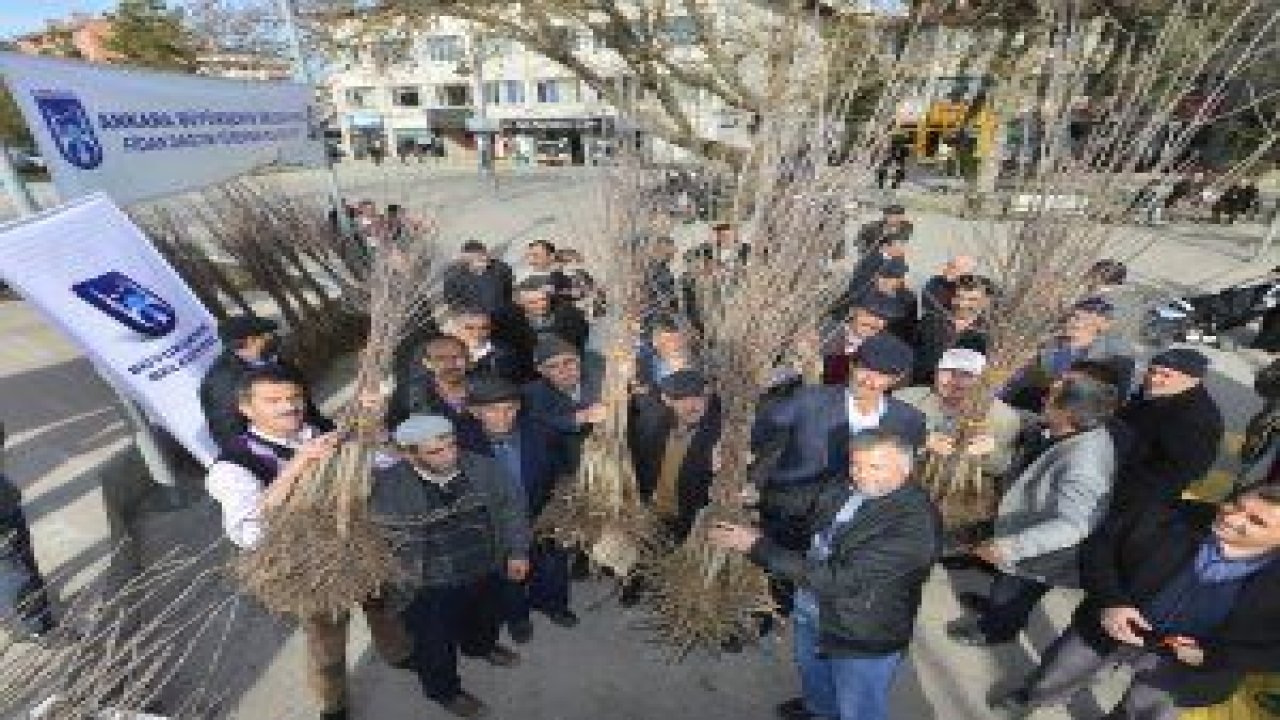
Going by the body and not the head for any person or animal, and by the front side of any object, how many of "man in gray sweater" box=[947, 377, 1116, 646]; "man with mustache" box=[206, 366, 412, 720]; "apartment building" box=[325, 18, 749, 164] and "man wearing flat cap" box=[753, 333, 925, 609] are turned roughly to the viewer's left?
1

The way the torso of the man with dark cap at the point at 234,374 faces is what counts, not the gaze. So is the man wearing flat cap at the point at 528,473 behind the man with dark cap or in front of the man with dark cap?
in front

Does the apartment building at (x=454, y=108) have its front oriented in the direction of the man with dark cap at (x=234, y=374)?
yes

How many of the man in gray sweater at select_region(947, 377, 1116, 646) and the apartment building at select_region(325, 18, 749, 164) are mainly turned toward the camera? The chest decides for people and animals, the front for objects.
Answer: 1

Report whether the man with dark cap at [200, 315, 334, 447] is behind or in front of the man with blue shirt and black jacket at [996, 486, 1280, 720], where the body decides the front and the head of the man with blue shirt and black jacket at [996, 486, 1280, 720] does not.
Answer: in front

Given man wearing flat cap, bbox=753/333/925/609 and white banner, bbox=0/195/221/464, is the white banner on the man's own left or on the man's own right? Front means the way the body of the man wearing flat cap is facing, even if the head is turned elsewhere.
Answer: on the man's own right

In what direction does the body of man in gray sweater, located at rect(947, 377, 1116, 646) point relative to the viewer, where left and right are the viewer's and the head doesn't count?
facing to the left of the viewer

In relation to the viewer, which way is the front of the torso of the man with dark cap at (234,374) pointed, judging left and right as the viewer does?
facing the viewer and to the right of the viewer

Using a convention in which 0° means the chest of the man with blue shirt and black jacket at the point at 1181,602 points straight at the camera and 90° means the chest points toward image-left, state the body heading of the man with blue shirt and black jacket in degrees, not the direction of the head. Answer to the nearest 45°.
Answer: approximately 45°

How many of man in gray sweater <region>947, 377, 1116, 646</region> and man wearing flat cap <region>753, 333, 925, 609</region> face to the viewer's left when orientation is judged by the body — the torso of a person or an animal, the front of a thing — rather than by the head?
1
